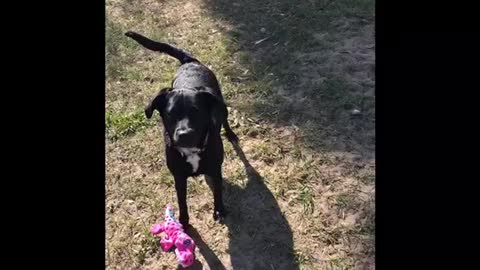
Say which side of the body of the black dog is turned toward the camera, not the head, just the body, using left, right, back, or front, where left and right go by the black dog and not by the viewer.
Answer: front
